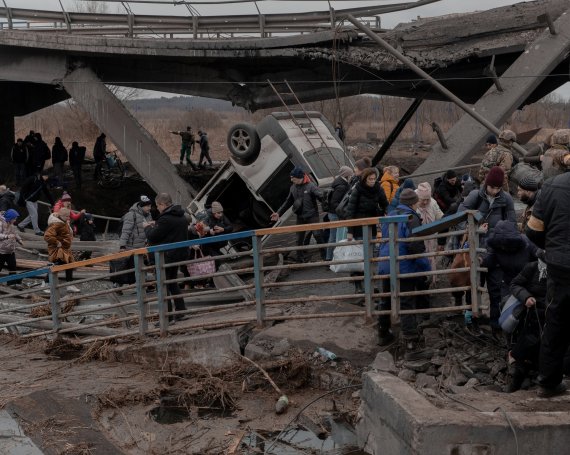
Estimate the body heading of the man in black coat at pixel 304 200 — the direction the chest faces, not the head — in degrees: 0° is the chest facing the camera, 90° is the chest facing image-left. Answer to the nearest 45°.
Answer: approximately 45°

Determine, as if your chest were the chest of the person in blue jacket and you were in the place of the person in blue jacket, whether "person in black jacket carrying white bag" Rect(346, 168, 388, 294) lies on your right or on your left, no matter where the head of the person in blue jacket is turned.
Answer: on your left

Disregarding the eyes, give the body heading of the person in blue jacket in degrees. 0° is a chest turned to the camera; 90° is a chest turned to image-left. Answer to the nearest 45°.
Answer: approximately 225°

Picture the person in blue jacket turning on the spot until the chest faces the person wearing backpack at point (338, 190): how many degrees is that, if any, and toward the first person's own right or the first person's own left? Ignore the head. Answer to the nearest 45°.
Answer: approximately 45° to the first person's own left

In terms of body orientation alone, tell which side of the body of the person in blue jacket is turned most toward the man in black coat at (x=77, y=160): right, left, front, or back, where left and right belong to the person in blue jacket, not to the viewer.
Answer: left

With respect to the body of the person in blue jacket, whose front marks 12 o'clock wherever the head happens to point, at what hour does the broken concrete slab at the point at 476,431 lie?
The broken concrete slab is roughly at 4 o'clock from the person in blue jacket.
